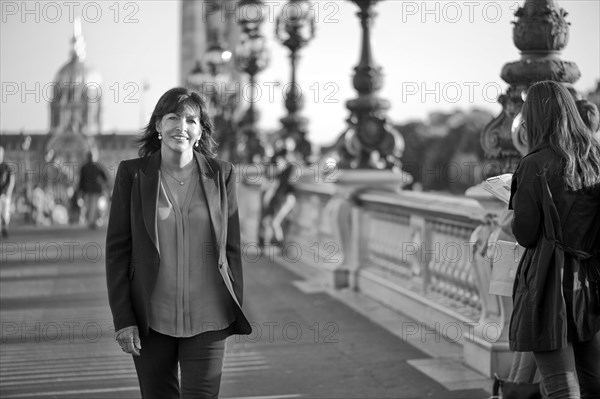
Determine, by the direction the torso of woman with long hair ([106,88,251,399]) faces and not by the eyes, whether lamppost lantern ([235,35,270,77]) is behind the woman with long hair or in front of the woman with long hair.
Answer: behind

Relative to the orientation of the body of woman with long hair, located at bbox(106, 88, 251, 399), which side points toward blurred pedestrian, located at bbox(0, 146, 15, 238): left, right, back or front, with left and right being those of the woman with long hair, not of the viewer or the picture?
back

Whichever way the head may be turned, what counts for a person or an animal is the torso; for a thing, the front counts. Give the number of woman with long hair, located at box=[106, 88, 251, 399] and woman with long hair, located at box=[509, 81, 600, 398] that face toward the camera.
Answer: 1

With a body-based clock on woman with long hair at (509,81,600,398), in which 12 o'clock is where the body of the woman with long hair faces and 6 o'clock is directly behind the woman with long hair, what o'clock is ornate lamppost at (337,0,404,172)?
The ornate lamppost is roughly at 1 o'clock from the woman with long hair.

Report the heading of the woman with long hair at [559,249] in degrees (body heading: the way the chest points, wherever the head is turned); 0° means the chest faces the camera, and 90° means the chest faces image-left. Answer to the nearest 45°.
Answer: approximately 135°

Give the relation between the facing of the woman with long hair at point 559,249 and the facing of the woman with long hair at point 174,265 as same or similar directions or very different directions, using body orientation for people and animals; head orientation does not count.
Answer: very different directions

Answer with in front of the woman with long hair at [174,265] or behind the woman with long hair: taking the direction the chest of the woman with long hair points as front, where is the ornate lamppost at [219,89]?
behind

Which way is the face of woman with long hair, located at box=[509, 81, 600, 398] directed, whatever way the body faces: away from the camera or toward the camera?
away from the camera
